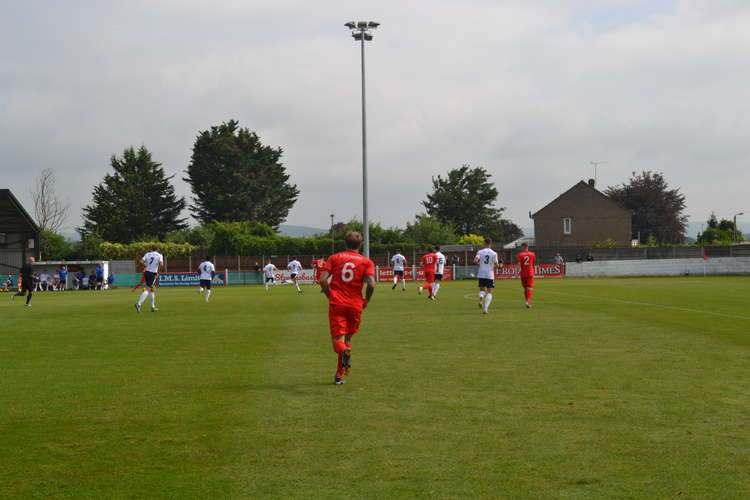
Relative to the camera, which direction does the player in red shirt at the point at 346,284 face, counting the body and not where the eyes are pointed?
away from the camera

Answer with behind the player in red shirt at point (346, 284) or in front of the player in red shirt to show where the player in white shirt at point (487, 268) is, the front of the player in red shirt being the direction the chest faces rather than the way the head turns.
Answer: in front

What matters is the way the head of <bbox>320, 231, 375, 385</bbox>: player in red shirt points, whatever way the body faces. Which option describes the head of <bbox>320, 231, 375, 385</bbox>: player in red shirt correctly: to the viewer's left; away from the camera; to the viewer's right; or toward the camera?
away from the camera

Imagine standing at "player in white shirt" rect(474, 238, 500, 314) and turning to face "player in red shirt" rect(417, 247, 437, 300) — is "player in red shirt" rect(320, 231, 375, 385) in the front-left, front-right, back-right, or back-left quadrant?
back-left

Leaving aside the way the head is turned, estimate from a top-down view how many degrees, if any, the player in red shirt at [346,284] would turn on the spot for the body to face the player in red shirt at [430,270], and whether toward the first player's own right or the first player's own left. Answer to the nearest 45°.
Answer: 0° — they already face them
